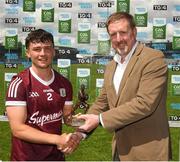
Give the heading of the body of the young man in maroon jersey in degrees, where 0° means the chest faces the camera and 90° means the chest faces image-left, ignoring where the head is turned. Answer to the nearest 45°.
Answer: approximately 315°

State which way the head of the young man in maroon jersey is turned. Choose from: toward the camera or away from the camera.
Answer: toward the camera
